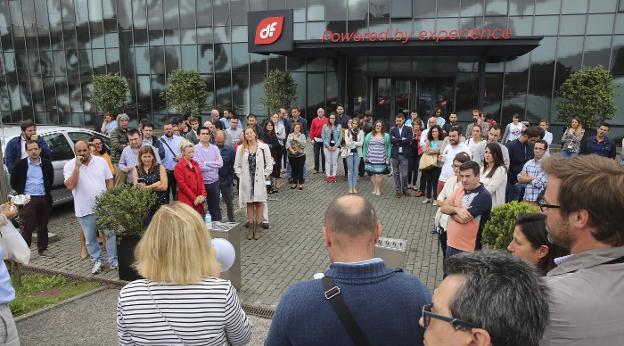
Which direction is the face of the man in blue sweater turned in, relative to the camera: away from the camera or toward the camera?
away from the camera

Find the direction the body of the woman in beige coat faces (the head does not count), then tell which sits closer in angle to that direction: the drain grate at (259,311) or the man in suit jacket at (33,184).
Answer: the drain grate

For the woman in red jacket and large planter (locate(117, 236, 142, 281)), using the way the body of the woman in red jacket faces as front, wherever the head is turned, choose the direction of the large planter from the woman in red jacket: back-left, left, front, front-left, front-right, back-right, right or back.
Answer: right

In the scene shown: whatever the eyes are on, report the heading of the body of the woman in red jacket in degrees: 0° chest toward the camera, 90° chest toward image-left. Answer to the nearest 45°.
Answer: approximately 315°

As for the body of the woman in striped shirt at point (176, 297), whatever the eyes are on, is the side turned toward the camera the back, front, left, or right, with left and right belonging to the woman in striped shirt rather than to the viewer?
back

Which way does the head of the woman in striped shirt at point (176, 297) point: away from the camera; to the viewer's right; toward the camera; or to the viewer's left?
away from the camera

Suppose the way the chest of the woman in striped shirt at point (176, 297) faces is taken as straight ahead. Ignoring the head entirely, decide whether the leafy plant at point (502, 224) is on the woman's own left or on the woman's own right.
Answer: on the woman's own right

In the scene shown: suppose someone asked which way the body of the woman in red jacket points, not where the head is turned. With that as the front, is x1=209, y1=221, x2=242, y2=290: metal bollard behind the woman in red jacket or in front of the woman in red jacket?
in front

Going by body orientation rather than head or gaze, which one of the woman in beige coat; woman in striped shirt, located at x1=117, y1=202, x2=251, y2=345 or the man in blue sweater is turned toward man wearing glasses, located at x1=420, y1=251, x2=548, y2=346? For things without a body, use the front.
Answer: the woman in beige coat

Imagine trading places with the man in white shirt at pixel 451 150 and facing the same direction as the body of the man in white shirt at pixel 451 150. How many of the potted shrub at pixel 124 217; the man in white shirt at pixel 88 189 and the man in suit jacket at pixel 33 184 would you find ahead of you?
3

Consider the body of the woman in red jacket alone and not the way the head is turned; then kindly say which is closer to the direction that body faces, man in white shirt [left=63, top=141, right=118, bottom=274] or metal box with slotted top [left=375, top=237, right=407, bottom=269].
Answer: the metal box with slotted top

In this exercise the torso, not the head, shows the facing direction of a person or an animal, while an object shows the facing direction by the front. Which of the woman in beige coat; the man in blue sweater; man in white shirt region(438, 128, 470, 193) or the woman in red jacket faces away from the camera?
the man in blue sweater

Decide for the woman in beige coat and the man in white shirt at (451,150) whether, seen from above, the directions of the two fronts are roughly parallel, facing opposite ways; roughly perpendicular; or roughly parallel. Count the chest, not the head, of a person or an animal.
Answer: roughly perpendicular

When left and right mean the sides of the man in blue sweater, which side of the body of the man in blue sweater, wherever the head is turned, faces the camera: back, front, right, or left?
back
